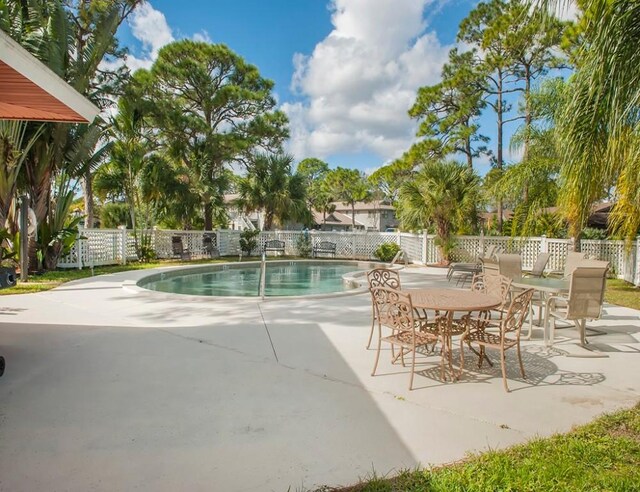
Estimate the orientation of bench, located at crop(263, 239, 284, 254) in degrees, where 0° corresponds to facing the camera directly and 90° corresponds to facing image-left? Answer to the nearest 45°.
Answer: approximately 0°

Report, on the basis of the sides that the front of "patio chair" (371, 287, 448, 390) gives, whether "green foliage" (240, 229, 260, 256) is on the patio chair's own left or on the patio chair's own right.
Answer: on the patio chair's own left

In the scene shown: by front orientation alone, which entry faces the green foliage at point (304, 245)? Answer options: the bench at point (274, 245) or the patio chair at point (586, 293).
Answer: the patio chair

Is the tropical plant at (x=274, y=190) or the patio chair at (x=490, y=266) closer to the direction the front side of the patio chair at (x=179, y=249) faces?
the patio chair

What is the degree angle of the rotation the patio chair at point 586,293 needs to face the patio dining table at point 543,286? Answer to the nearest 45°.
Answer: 0° — it already faces it

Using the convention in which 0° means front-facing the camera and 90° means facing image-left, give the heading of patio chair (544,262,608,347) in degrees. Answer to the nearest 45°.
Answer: approximately 135°

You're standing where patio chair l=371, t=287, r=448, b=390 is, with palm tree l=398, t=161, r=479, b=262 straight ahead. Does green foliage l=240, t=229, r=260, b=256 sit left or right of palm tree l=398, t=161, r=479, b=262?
left

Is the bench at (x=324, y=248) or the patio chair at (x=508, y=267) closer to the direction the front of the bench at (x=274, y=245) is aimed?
the patio chair

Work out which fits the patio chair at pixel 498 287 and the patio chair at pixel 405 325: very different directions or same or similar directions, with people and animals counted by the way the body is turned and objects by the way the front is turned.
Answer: very different directions

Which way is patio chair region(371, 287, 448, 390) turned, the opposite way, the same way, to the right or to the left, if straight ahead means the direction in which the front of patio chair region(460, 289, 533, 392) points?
to the right
